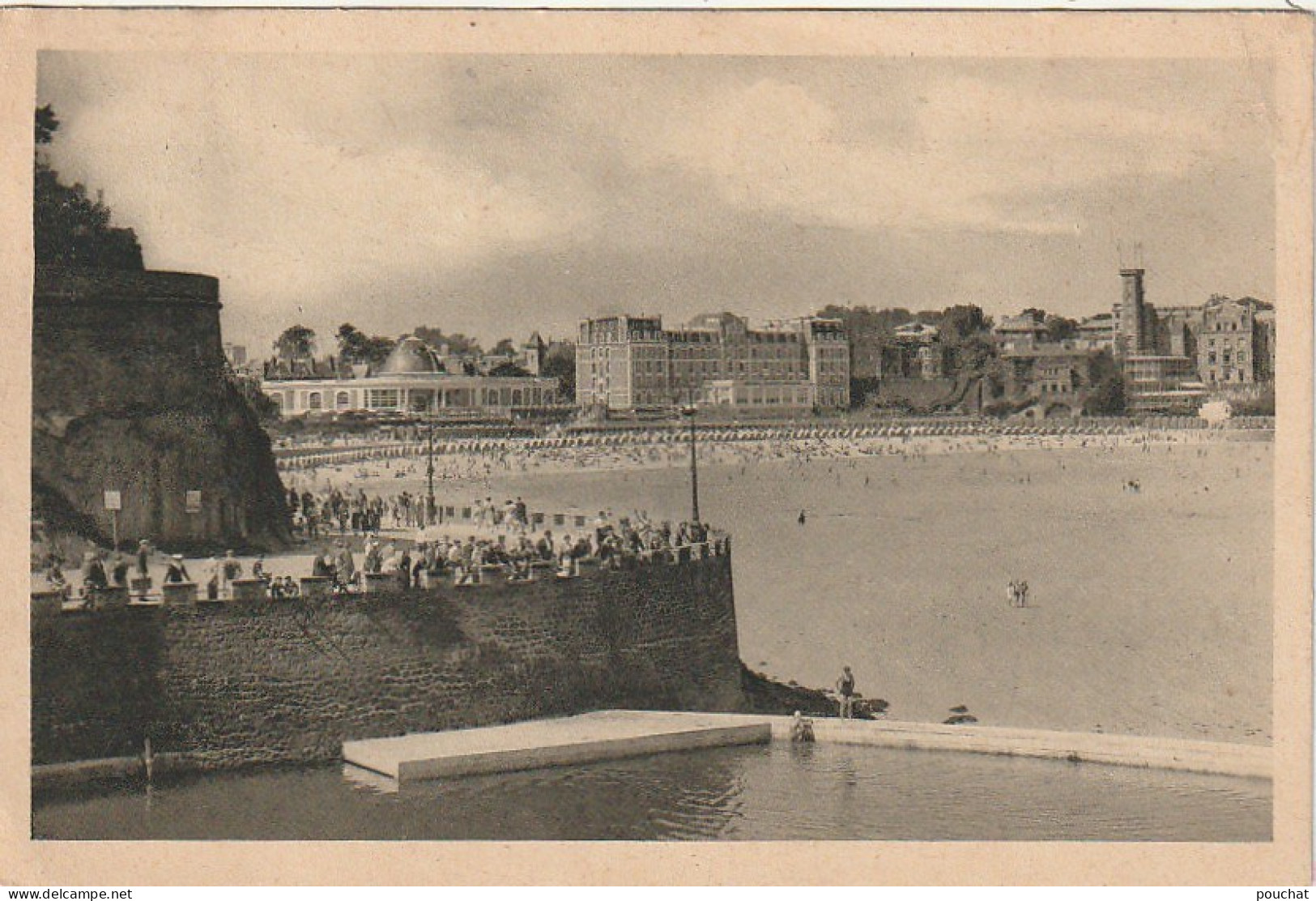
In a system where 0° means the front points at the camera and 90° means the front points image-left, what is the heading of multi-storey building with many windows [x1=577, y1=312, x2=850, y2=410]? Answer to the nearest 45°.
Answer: approximately 0°

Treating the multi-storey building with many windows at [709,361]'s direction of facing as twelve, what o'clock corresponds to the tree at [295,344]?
The tree is roughly at 2 o'clock from the multi-storey building with many windows.

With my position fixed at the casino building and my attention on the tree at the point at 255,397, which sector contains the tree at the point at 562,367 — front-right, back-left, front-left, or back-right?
back-right

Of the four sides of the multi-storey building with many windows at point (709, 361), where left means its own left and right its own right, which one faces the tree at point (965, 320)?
left

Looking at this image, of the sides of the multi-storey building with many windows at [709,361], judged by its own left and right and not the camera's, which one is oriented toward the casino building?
right

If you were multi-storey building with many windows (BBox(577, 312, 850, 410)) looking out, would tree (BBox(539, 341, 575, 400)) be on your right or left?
on your right
